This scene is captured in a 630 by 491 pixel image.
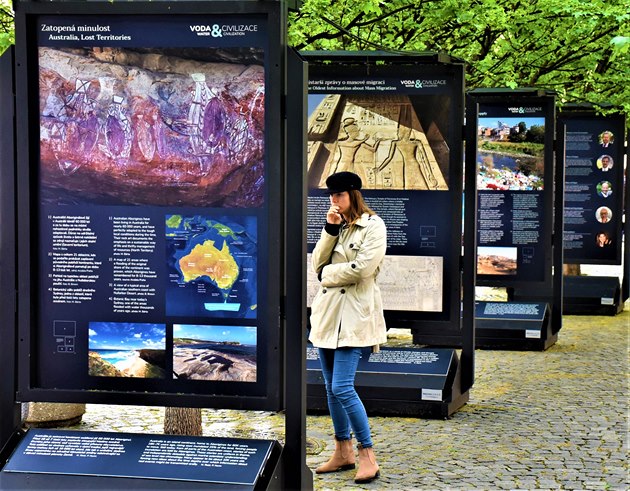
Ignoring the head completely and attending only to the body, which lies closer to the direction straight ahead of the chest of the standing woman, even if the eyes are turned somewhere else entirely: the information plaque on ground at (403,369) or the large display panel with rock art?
the large display panel with rock art

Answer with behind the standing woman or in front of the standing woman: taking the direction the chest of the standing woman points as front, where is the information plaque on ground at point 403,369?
behind

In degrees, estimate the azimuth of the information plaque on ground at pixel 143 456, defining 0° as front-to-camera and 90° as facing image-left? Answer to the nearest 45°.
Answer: approximately 0°

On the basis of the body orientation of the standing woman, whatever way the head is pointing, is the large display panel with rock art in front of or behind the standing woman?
in front

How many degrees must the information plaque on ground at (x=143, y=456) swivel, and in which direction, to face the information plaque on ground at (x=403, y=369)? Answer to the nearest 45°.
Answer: approximately 135° to its left

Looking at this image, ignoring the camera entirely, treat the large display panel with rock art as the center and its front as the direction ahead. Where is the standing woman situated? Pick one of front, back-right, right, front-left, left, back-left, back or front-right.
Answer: back-left

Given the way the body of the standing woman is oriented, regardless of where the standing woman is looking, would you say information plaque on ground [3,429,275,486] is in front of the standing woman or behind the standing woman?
in front
